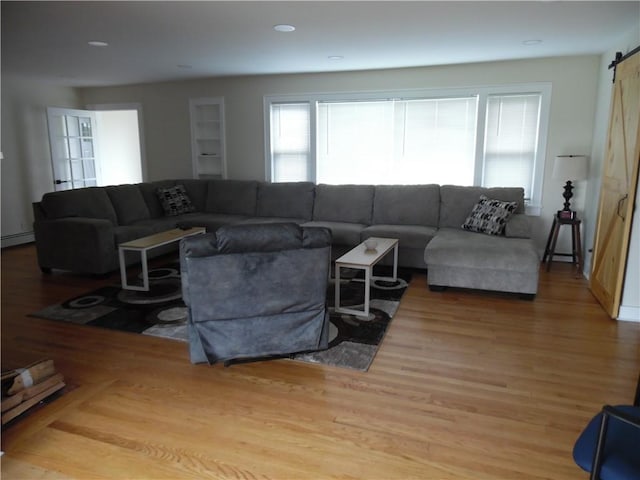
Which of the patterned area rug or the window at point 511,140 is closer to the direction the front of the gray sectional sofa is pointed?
the patterned area rug

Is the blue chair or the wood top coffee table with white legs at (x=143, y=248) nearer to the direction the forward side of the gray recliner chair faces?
the wood top coffee table with white legs

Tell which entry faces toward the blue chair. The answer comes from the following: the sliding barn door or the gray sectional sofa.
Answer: the gray sectional sofa

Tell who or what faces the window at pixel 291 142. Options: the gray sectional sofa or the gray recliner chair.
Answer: the gray recliner chair

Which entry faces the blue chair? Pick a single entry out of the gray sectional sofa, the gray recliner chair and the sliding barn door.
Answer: the gray sectional sofa

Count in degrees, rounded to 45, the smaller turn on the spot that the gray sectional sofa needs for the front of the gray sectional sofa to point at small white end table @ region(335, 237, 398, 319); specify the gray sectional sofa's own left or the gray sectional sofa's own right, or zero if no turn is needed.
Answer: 0° — it already faces it

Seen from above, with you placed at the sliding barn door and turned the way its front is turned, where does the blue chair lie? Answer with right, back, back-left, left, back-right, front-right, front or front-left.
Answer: left

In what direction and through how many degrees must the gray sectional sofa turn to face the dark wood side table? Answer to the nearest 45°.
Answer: approximately 90° to its left

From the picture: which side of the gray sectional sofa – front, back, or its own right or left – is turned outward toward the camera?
front

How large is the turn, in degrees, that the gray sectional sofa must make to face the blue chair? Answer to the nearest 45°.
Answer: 0° — it already faces it

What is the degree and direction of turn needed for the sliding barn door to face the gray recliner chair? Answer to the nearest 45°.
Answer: approximately 45° to its left

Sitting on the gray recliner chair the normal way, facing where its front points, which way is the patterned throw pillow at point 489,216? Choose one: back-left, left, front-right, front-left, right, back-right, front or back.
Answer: front-right

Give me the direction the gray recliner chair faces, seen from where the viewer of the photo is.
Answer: facing away from the viewer

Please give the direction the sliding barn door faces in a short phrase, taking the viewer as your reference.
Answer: facing to the left of the viewer

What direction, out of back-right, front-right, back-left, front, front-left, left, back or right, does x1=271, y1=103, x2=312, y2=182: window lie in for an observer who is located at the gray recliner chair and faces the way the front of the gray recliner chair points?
front

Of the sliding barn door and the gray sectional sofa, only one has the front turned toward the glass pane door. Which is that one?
the sliding barn door
